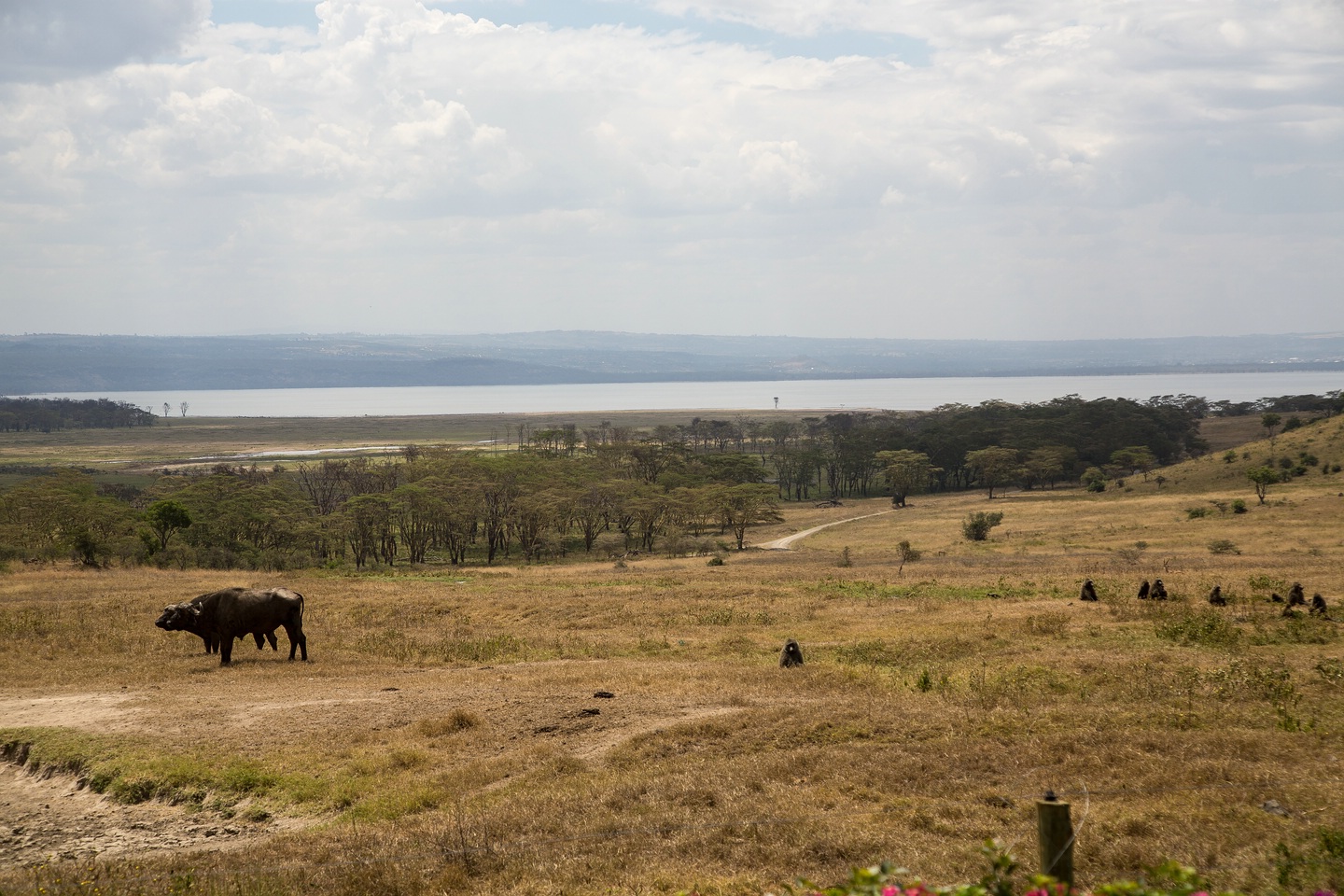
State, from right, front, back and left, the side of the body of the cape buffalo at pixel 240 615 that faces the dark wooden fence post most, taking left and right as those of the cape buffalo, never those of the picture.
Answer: left

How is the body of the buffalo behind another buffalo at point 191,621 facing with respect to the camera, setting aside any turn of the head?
to the viewer's left

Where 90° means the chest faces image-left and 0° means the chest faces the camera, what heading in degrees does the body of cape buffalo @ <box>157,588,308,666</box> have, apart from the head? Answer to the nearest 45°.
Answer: approximately 90°
